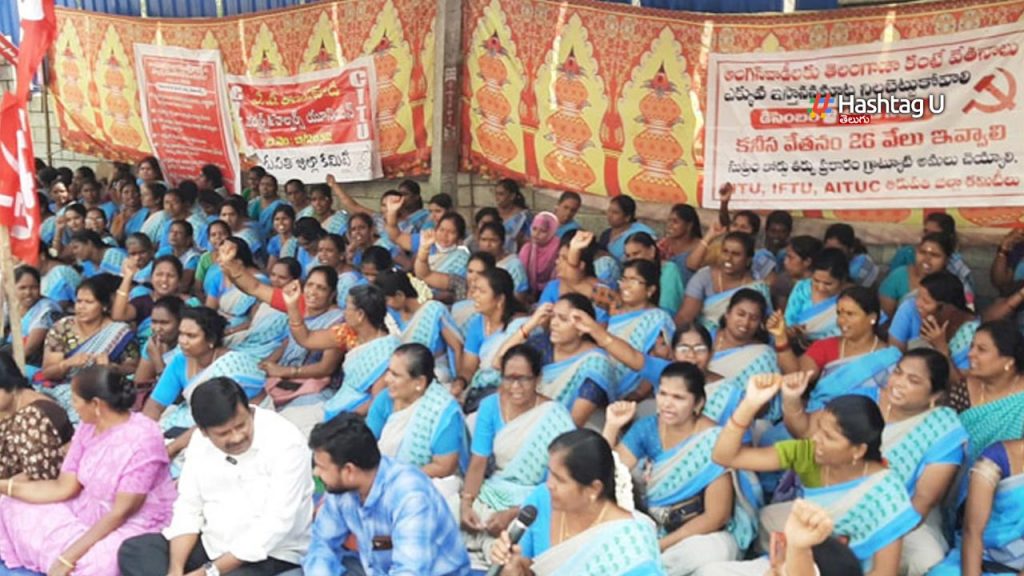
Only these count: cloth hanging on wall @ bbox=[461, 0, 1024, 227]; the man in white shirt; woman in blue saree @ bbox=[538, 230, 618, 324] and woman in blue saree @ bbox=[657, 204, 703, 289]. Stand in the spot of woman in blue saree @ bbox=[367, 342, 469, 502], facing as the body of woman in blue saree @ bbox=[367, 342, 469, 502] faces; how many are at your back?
3

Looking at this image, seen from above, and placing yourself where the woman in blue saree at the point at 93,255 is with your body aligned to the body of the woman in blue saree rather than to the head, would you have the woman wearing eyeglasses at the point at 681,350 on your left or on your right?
on your left

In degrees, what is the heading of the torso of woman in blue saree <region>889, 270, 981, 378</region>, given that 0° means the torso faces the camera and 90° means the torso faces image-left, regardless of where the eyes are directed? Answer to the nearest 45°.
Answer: approximately 45°

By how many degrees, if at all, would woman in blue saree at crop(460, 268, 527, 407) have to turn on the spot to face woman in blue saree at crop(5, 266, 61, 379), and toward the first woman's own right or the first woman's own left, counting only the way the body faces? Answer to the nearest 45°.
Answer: approximately 90° to the first woman's own right

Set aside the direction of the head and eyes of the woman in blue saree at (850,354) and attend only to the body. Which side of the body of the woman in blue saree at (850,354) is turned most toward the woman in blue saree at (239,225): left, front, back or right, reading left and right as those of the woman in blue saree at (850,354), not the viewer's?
right

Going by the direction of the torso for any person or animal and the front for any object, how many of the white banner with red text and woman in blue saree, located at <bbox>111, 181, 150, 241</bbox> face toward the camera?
2

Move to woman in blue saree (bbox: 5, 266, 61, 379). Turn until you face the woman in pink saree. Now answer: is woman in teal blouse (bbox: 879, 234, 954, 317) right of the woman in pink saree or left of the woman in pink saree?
left

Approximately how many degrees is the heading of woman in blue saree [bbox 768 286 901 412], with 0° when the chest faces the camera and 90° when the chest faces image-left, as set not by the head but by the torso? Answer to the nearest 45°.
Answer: approximately 45°
